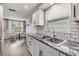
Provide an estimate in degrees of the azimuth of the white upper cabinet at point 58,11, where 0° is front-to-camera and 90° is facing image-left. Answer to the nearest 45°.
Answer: approximately 45°

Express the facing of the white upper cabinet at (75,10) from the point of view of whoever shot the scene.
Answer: facing the viewer and to the left of the viewer

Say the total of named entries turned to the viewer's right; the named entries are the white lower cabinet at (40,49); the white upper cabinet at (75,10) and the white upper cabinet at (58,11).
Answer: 0

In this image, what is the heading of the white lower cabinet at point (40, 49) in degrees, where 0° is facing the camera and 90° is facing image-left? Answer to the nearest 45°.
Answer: approximately 45°

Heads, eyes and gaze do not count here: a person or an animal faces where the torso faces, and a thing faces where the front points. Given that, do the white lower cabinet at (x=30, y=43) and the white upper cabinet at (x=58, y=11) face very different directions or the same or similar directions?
same or similar directions

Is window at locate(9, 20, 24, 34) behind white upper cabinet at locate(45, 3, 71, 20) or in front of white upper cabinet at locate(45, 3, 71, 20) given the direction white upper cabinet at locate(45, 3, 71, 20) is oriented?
in front

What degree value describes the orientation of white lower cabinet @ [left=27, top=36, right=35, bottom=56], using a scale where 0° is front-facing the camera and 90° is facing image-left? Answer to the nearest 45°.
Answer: approximately 45°

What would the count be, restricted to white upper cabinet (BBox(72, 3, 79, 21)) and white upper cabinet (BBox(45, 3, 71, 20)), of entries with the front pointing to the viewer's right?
0

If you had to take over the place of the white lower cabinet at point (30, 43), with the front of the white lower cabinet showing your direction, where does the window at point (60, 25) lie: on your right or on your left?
on your left
